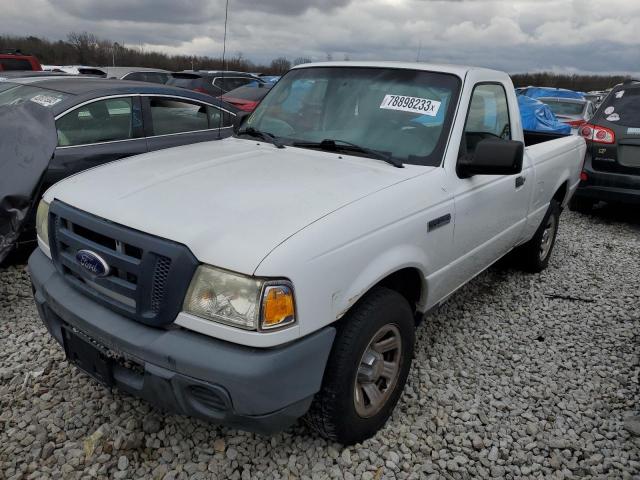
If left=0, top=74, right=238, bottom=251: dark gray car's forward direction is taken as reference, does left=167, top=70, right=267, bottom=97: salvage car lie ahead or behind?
behind

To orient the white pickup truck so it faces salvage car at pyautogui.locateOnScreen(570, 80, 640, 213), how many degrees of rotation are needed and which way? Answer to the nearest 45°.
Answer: approximately 180°

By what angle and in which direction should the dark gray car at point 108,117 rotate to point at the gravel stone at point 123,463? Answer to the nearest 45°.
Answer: approximately 45° to its left

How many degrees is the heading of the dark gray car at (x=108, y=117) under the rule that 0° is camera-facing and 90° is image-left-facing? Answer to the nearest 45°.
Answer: approximately 45°

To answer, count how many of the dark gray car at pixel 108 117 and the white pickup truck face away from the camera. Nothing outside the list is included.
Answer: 0

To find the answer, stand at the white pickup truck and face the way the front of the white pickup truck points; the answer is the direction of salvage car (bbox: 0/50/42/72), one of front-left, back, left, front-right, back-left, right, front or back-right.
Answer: right

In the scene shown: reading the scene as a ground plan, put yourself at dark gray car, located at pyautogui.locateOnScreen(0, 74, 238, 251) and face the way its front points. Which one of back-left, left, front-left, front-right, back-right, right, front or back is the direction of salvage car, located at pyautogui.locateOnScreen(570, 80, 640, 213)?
back-left

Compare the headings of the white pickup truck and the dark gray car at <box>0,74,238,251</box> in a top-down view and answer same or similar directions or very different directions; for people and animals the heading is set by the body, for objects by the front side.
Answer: same or similar directions

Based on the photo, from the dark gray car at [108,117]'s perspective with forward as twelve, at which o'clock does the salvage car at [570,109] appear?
The salvage car is roughly at 7 o'clock from the dark gray car.

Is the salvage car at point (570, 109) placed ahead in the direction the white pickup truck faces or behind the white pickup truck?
behind

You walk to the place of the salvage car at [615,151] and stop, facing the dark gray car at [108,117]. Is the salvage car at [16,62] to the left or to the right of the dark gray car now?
right

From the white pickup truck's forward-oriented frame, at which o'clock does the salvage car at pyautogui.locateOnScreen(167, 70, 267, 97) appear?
The salvage car is roughly at 4 o'clock from the white pickup truck.

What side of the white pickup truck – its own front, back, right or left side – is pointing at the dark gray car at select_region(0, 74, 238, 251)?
right

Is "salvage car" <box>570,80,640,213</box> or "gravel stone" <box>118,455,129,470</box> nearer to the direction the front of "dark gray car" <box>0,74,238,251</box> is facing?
the gravel stone
